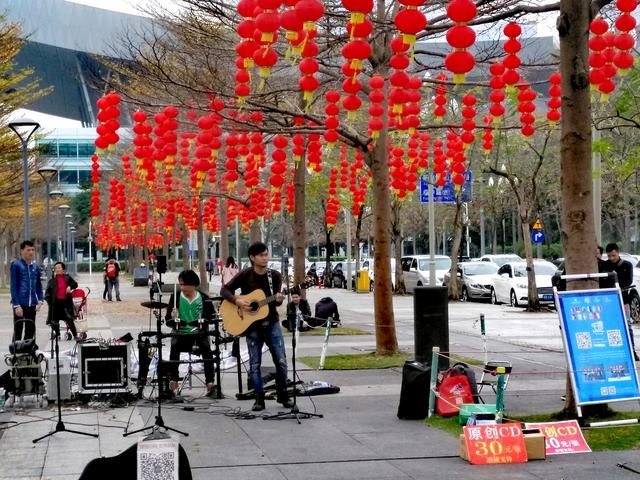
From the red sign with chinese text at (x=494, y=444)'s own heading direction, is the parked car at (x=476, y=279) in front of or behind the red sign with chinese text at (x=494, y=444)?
behind

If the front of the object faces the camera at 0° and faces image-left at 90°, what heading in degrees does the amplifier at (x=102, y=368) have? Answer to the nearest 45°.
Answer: approximately 0°

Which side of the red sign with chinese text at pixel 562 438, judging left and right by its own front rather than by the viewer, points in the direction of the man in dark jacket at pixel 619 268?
back

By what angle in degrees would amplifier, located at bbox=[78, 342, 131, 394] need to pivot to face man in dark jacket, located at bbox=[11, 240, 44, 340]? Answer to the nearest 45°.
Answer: approximately 180°

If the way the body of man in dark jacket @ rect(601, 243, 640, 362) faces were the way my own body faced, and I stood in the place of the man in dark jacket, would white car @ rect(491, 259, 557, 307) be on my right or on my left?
on my right
